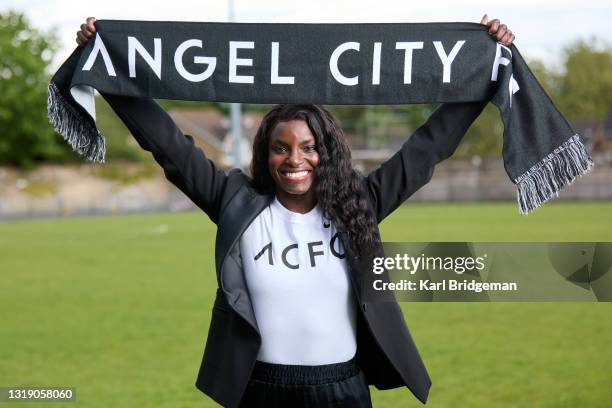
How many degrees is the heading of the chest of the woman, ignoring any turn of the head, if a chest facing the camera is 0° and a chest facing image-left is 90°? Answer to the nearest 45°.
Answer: approximately 0°

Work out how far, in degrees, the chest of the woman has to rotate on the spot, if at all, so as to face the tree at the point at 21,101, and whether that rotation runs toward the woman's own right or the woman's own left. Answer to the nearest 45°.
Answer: approximately 180°
